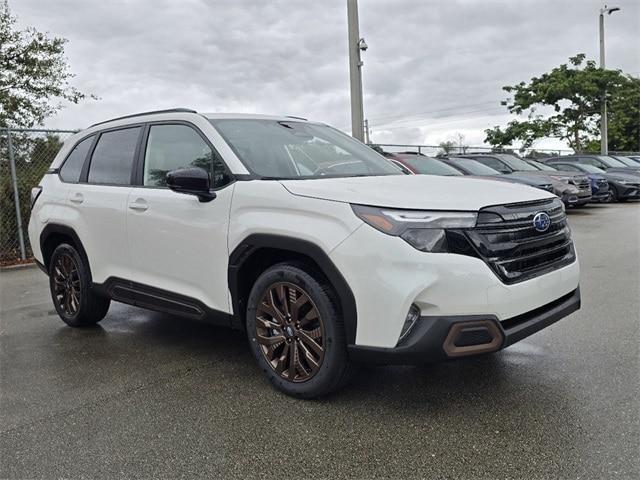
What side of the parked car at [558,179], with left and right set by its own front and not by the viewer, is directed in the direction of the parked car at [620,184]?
left

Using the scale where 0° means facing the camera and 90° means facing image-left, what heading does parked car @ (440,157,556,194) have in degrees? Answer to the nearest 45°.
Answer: approximately 315°

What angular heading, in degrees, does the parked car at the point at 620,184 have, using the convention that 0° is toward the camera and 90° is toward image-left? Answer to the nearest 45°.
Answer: approximately 315°

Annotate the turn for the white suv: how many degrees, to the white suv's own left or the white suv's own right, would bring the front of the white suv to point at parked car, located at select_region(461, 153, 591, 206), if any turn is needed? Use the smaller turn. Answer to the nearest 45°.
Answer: approximately 90° to the white suv's own left

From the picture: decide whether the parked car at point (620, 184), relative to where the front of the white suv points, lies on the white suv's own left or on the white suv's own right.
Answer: on the white suv's own left

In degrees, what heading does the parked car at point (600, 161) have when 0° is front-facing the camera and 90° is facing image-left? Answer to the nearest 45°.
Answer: approximately 315°

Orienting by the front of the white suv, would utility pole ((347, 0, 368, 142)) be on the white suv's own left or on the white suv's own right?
on the white suv's own left

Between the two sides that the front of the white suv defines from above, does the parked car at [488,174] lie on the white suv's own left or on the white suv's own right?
on the white suv's own left
